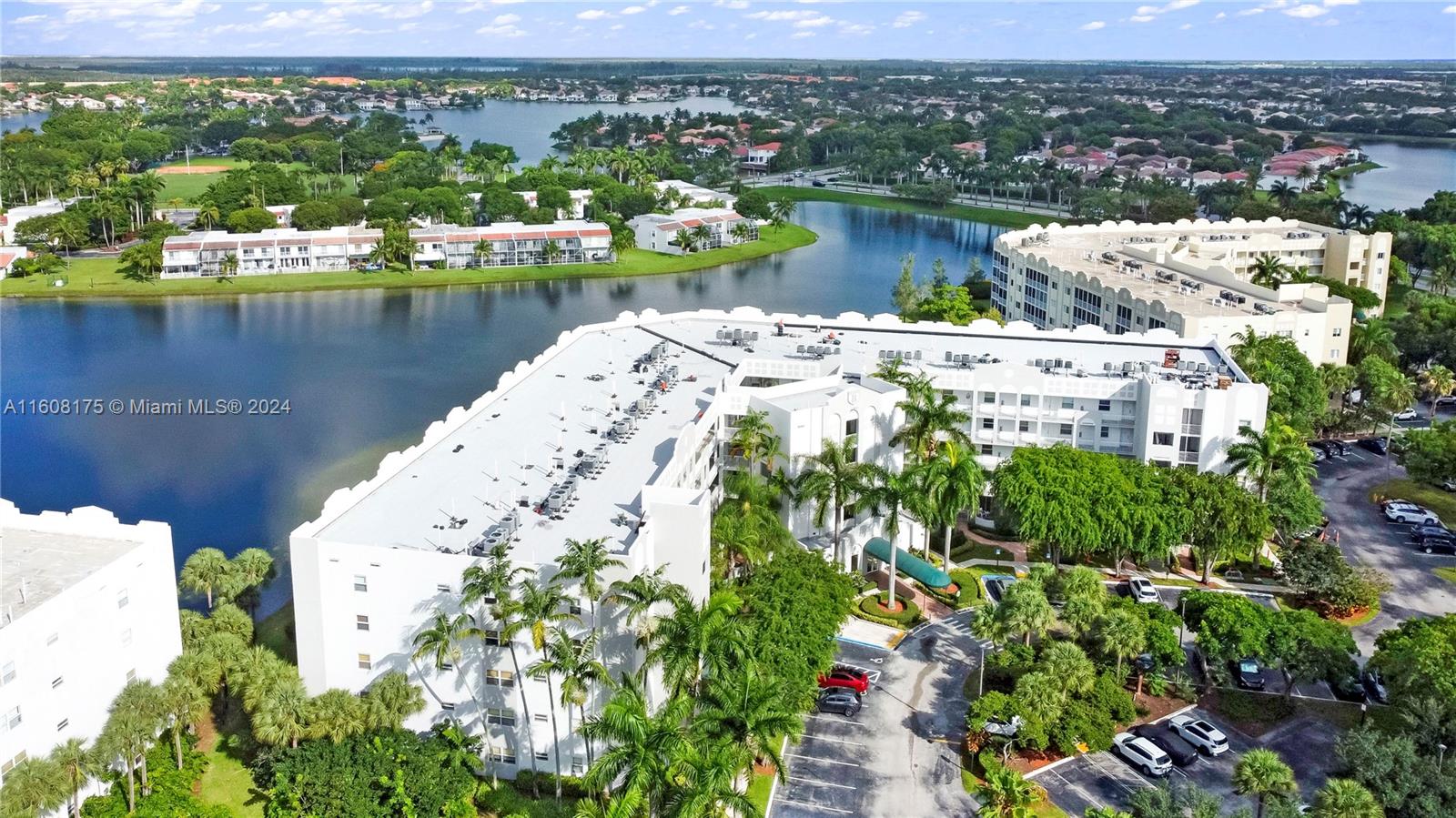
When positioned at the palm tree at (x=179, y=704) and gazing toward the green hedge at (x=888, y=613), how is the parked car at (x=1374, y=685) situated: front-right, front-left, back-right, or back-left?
front-right

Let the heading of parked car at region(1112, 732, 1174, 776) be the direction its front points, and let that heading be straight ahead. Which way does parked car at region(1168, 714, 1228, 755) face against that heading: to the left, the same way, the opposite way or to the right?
the same way

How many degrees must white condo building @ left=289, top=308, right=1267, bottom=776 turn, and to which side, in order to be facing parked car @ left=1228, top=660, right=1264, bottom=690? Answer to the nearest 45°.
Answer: approximately 45° to its left

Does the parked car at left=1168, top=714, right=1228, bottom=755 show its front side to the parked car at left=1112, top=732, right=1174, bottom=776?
no

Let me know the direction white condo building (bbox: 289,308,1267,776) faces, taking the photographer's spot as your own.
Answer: facing the viewer and to the right of the viewer

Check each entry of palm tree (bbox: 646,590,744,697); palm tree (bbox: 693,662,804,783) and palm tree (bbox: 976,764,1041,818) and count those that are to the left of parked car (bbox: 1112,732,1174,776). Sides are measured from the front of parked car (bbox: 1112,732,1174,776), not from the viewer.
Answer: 3

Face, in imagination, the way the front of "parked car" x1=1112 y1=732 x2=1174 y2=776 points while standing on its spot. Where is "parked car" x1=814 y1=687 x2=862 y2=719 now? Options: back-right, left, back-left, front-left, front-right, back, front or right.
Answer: front-left

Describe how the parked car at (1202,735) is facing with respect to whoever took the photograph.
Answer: facing away from the viewer and to the left of the viewer

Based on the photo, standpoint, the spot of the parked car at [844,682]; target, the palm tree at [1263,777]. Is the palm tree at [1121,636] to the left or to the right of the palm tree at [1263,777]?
left

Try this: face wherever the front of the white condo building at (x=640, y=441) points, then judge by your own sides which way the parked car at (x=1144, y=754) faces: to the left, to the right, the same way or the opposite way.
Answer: the opposite way

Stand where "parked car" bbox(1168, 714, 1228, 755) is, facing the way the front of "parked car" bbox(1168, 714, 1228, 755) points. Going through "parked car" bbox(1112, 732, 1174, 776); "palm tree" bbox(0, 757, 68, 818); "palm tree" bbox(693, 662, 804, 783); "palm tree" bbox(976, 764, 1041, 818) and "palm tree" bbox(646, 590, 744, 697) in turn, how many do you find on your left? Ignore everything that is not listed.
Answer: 5

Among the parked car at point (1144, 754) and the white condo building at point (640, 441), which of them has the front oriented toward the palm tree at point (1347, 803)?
the white condo building

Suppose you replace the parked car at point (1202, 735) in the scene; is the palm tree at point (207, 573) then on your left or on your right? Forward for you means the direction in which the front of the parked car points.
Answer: on your left

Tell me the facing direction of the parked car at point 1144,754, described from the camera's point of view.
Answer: facing away from the viewer and to the left of the viewer

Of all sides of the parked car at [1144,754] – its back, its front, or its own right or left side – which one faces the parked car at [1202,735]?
right

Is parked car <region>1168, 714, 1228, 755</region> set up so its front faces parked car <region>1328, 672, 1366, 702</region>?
no

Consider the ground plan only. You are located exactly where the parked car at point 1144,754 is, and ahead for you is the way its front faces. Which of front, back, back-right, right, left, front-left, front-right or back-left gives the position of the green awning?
front

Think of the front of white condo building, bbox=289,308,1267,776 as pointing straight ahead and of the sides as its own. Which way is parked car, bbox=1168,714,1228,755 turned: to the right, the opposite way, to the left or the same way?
the opposite way

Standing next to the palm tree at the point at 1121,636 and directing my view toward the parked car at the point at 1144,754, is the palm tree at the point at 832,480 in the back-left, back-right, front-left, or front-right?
back-right

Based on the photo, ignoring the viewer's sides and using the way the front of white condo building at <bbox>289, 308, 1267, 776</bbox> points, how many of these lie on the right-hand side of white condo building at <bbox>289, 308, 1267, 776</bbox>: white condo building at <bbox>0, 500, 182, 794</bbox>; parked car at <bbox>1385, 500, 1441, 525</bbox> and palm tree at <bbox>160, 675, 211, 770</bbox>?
2

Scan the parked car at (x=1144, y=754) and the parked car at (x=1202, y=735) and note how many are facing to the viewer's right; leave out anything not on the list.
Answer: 0
